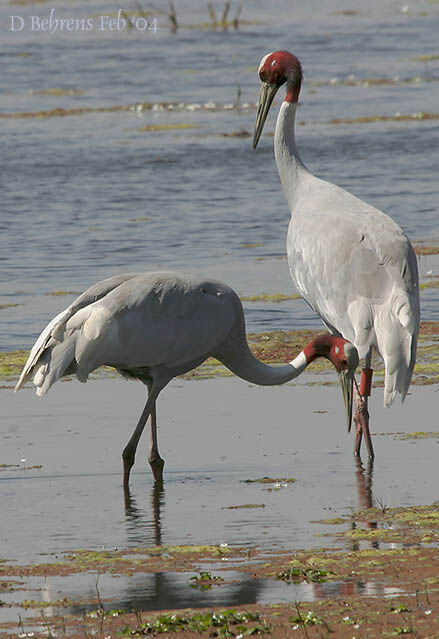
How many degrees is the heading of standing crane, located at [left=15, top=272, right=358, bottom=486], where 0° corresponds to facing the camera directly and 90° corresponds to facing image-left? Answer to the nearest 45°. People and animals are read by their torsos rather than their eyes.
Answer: approximately 270°

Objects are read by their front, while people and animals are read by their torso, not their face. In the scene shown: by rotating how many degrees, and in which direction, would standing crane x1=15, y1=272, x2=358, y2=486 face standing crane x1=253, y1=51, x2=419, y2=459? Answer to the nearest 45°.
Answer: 0° — it already faces it
